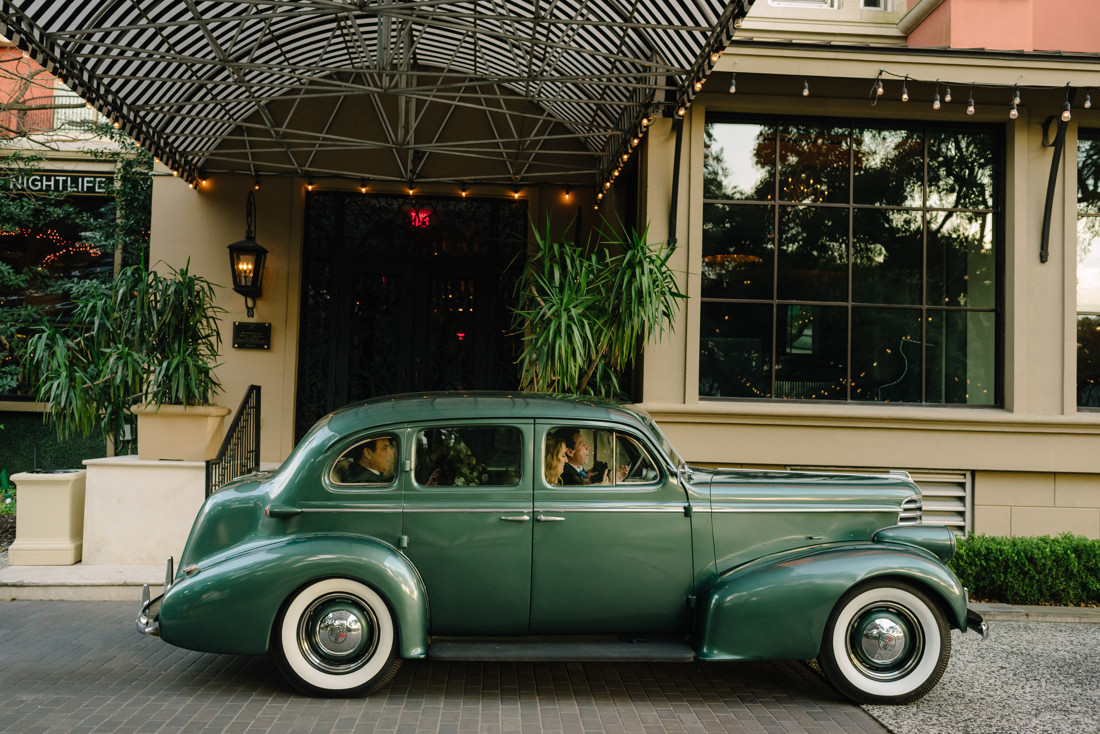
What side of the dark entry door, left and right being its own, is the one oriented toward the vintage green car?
front

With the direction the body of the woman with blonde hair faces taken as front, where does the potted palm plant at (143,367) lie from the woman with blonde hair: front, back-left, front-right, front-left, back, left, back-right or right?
back-left

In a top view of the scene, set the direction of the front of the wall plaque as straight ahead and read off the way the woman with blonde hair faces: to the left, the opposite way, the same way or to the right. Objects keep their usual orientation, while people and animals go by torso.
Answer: to the left

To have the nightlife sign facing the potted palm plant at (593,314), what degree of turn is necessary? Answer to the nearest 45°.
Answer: approximately 45° to its left

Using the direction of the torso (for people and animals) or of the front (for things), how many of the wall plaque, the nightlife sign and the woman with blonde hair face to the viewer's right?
1

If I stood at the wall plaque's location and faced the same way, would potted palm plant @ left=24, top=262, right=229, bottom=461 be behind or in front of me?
in front

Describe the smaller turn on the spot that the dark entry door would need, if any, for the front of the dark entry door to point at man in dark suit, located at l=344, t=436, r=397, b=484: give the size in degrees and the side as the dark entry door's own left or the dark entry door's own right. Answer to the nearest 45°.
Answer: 0° — it already faces them

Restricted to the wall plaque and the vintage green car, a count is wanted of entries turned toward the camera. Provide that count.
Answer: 1

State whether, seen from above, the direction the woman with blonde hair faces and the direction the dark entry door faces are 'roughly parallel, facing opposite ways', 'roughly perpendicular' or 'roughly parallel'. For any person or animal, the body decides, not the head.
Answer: roughly perpendicular

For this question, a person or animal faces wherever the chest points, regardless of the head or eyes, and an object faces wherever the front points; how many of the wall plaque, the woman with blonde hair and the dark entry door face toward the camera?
2

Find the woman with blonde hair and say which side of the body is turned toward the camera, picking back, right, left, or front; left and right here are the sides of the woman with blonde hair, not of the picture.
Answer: right

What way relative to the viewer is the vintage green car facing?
to the viewer's right

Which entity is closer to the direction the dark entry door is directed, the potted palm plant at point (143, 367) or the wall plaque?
the potted palm plant

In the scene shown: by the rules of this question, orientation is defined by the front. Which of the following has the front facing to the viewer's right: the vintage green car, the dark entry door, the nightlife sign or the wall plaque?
the vintage green car

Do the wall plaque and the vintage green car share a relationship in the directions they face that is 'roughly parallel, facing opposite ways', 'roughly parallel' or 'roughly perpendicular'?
roughly perpendicular

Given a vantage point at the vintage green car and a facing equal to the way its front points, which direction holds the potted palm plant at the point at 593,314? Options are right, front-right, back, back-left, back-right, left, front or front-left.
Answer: left

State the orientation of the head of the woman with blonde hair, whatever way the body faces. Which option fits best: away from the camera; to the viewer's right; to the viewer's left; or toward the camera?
to the viewer's right
